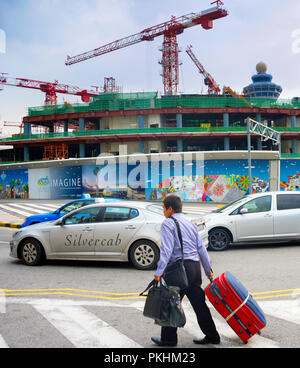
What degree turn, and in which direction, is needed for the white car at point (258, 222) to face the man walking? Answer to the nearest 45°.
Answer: approximately 90° to its left

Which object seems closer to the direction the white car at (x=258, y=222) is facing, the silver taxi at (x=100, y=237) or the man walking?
the silver taxi

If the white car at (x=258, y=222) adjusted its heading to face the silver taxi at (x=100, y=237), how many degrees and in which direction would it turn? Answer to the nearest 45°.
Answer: approximately 45° to its left

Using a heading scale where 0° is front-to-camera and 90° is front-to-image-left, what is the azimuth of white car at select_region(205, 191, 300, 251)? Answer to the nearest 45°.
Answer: approximately 90°

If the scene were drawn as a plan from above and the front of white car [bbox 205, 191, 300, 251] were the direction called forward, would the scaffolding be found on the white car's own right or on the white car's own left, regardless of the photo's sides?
on the white car's own right
